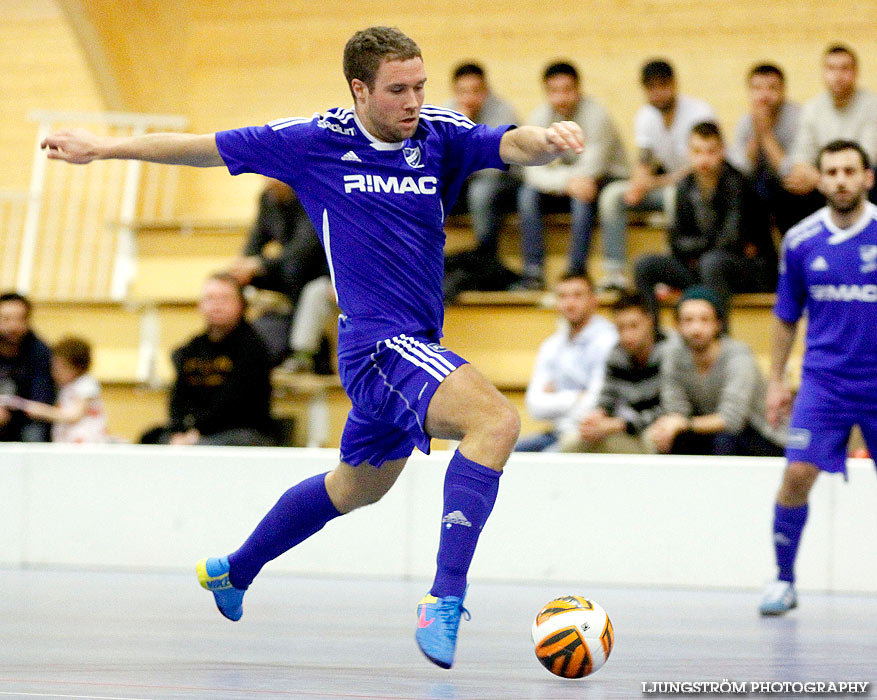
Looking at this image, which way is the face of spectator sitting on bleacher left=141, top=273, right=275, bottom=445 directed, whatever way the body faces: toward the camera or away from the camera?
toward the camera

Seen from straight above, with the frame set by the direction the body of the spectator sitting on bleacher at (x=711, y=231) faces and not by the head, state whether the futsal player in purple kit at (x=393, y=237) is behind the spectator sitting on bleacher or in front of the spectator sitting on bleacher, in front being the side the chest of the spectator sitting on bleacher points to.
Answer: in front

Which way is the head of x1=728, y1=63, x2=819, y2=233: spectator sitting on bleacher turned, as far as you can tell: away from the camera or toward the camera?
toward the camera

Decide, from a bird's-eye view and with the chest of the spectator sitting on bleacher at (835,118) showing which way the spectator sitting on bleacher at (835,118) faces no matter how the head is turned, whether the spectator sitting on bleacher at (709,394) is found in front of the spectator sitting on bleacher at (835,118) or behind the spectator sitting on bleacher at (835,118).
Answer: in front

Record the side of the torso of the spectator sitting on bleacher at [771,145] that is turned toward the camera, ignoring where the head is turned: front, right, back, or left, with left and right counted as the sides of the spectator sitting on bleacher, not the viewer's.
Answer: front

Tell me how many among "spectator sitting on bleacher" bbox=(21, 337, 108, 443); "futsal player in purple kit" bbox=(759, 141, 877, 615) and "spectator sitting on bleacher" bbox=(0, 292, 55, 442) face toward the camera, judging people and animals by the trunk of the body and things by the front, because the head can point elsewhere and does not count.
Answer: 2

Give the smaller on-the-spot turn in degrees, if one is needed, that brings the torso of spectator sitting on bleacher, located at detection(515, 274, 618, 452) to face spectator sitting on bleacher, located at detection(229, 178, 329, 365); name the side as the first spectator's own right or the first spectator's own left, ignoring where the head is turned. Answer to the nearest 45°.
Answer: approximately 90° to the first spectator's own right

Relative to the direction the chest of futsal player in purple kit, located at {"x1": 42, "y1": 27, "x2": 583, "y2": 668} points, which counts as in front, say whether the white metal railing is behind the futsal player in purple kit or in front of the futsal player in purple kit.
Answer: behind

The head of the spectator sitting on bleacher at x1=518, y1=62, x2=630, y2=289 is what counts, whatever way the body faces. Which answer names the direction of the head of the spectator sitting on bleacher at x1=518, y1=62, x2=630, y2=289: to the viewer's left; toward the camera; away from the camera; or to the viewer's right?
toward the camera

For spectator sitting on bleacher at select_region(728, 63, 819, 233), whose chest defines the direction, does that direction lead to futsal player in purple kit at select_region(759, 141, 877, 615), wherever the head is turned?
yes

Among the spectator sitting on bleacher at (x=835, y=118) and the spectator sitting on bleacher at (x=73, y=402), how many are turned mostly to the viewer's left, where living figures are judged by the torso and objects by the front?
1

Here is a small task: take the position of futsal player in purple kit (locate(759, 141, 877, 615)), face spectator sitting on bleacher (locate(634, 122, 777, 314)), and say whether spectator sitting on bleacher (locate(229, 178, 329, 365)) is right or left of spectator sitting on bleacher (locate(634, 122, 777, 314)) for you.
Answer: left

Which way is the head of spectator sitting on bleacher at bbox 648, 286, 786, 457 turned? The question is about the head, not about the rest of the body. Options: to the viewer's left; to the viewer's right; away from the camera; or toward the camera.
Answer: toward the camera

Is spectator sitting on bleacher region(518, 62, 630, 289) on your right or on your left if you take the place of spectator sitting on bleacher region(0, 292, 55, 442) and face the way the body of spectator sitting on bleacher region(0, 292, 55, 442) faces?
on your left

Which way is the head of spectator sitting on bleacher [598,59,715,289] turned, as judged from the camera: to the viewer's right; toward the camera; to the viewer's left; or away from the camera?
toward the camera

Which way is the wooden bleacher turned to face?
toward the camera

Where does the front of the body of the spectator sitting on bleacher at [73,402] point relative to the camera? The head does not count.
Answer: to the viewer's left
